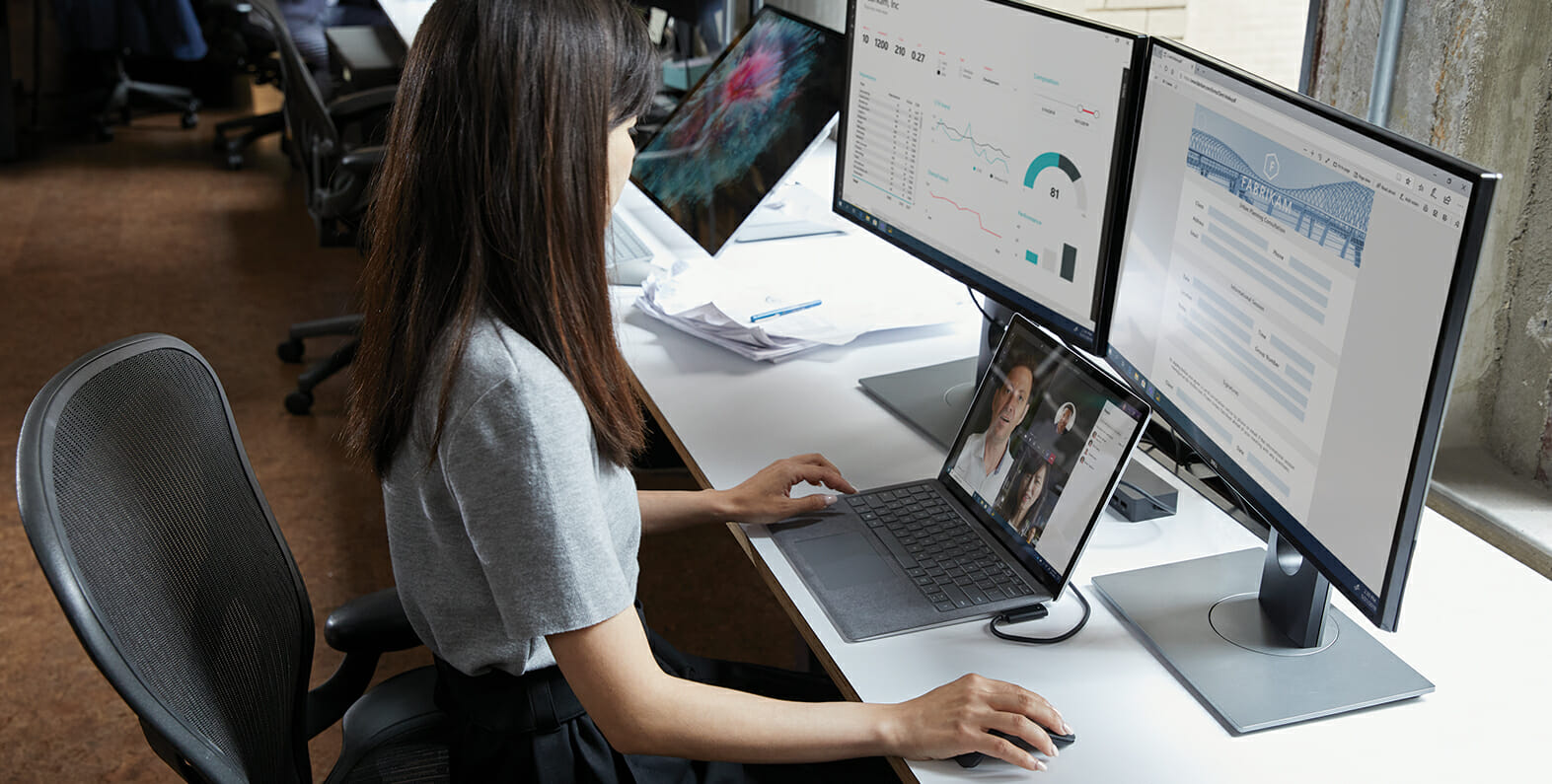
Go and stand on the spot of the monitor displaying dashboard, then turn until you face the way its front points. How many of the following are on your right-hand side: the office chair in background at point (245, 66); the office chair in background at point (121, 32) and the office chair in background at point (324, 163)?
3

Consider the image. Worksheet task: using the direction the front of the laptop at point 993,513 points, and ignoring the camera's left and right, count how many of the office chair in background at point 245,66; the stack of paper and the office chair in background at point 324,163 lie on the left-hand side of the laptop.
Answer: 0

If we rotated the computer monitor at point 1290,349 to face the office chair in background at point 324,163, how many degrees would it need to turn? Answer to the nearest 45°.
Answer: approximately 90° to its right

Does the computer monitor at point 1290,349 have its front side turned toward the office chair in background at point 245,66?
no

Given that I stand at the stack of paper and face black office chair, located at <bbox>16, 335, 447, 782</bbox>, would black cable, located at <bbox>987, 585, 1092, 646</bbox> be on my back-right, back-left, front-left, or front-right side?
front-left

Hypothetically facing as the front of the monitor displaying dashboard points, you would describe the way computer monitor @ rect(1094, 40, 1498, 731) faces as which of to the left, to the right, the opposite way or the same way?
the same way

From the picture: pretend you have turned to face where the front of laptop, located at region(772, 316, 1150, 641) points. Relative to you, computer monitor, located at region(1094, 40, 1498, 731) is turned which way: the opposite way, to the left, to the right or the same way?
the same way

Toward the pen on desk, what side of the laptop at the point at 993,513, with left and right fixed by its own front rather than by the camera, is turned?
right

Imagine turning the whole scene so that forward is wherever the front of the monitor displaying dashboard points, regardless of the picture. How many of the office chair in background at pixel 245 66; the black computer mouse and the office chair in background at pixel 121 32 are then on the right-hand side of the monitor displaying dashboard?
2

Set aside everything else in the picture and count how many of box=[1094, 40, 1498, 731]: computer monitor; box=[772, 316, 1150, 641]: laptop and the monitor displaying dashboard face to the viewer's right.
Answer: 0

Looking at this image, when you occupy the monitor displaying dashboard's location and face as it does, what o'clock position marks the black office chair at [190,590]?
The black office chair is roughly at 12 o'clock from the monitor displaying dashboard.

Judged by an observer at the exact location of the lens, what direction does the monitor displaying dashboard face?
facing the viewer and to the left of the viewer

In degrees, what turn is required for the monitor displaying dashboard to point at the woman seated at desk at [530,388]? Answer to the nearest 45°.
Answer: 0° — it already faces them

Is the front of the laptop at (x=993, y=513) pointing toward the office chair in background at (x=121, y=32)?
no

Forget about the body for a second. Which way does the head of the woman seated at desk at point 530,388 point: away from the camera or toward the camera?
away from the camera

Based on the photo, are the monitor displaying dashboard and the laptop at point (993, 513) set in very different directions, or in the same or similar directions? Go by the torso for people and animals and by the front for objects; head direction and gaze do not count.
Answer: same or similar directions

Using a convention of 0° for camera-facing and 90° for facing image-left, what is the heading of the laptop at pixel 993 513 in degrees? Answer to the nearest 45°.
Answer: approximately 45°
